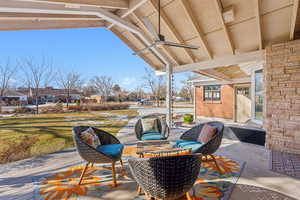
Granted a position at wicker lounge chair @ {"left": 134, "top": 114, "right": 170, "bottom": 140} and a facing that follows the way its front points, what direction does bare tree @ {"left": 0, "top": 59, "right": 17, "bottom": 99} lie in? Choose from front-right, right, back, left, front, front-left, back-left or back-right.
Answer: back-right

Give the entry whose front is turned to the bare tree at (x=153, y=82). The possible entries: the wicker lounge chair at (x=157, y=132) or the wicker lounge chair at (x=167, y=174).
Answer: the wicker lounge chair at (x=167, y=174)

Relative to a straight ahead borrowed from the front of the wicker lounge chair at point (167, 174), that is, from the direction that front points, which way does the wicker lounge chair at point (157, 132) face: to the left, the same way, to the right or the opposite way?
the opposite way

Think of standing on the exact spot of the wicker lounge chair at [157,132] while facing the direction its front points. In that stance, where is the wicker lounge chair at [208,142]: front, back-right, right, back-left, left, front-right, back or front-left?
front-left

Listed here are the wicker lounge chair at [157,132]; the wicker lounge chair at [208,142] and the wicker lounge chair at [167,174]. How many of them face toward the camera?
1

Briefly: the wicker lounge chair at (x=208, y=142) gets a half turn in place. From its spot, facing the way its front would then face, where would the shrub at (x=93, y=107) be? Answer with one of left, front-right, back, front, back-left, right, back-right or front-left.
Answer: back-left

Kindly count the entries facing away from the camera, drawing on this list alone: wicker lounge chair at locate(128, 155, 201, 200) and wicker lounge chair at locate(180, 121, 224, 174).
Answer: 1

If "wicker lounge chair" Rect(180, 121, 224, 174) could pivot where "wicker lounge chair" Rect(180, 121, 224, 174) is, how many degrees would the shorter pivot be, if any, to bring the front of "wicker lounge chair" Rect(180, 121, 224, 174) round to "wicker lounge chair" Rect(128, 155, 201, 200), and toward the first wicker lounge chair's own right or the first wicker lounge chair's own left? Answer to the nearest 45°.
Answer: approximately 90° to the first wicker lounge chair's own left

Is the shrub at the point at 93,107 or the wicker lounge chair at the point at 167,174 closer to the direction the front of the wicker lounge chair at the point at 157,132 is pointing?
the wicker lounge chair

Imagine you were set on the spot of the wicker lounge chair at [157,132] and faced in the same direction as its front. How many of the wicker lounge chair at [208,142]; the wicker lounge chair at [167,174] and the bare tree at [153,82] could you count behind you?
1

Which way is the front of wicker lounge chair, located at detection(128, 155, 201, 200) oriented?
away from the camera

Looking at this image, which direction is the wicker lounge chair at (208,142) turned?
to the viewer's left

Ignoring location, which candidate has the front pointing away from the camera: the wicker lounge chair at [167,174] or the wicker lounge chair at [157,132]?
the wicker lounge chair at [167,174]

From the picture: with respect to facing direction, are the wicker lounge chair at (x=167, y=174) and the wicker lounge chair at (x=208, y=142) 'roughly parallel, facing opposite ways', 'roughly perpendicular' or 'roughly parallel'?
roughly perpendicular

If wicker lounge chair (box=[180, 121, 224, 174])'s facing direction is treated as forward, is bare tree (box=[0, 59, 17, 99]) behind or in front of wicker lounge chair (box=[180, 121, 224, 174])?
in front

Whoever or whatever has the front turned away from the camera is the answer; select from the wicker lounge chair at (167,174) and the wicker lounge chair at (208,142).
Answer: the wicker lounge chair at (167,174)

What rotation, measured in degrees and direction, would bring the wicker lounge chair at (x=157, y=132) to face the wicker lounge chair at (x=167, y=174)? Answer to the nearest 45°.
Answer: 0° — it already faces it

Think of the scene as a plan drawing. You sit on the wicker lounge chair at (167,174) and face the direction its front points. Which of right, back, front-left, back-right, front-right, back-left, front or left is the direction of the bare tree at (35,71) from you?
front-left
